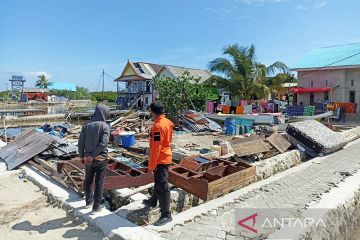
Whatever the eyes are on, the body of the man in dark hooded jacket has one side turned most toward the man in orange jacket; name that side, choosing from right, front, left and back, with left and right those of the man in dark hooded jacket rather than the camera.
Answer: right
